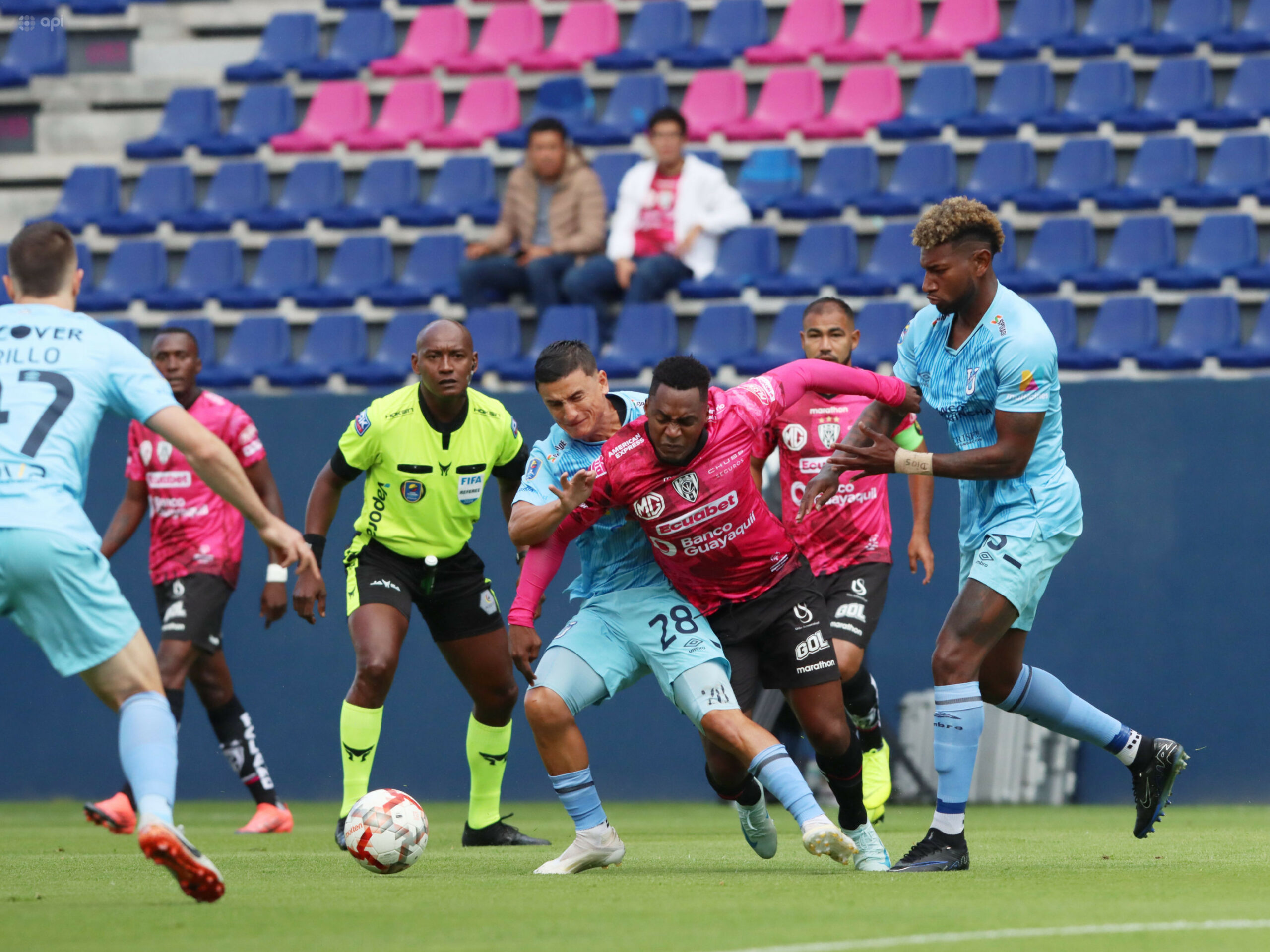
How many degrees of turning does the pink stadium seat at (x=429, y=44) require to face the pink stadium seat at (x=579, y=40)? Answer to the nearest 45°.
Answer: approximately 90° to its left

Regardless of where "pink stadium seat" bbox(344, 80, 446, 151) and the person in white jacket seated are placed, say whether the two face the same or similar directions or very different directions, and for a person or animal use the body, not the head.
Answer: same or similar directions

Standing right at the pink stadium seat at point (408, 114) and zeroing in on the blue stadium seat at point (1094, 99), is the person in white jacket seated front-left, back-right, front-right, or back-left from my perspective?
front-right

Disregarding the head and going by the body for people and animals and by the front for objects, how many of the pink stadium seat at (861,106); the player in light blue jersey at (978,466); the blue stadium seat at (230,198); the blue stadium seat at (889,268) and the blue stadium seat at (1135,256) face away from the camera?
0

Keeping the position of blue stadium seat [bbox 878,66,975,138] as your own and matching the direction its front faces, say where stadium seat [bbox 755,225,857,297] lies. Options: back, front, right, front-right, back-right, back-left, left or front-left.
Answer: front

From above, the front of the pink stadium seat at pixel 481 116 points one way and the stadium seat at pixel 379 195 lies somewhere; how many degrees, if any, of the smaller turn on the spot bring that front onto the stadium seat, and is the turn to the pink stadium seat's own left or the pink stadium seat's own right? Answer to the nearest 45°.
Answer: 0° — it already faces it

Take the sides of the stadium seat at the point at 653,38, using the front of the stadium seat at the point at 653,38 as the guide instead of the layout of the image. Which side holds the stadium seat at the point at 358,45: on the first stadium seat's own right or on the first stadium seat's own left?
on the first stadium seat's own right

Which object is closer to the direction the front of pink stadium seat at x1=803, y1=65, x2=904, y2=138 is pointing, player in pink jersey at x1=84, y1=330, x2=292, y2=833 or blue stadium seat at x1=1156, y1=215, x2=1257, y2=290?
the player in pink jersey

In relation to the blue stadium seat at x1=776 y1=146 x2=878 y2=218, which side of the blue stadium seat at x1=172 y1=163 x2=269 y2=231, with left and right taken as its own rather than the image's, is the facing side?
left

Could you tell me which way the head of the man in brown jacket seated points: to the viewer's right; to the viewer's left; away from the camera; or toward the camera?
toward the camera

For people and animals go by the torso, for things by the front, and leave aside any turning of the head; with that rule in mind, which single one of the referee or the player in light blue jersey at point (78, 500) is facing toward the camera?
the referee

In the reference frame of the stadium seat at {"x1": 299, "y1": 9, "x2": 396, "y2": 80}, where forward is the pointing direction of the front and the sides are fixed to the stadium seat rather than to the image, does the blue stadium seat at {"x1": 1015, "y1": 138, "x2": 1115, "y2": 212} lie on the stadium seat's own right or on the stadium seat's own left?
on the stadium seat's own left

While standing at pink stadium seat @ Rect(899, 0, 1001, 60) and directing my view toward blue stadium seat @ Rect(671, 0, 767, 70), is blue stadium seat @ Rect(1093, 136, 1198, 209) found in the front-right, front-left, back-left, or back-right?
back-left
